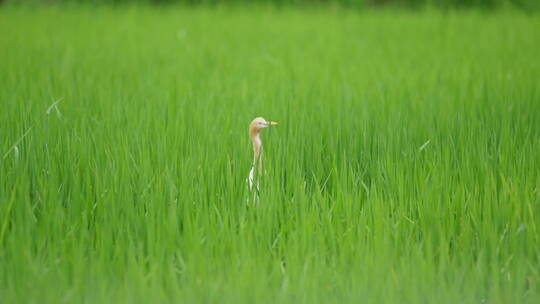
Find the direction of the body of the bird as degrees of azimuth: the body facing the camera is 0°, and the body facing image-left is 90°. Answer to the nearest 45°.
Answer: approximately 270°
